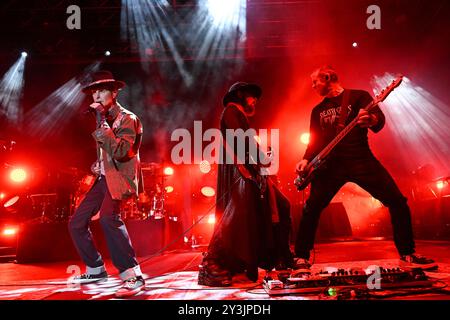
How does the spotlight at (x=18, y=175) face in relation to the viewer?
toward the camera

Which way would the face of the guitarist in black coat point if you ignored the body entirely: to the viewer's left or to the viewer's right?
to the viewer's right

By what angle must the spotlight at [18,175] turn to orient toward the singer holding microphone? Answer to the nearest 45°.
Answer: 0° — it already faces them

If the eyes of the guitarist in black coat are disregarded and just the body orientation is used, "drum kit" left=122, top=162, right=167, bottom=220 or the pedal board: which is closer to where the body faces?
the pedal board

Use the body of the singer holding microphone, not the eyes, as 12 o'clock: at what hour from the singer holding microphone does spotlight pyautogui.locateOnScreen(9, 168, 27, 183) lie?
The spotlight is roughly at 4 o'clock from the singer holding microphone.

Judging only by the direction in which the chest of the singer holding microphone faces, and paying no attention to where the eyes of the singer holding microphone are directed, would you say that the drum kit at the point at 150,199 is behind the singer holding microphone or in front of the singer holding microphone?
behind

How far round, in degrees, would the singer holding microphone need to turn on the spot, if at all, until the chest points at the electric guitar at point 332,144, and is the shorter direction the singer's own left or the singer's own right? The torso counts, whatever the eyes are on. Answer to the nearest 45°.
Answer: approximately 135° to the singer's own left

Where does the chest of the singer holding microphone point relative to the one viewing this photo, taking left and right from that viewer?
facing the viewer and to the left of the viewer
